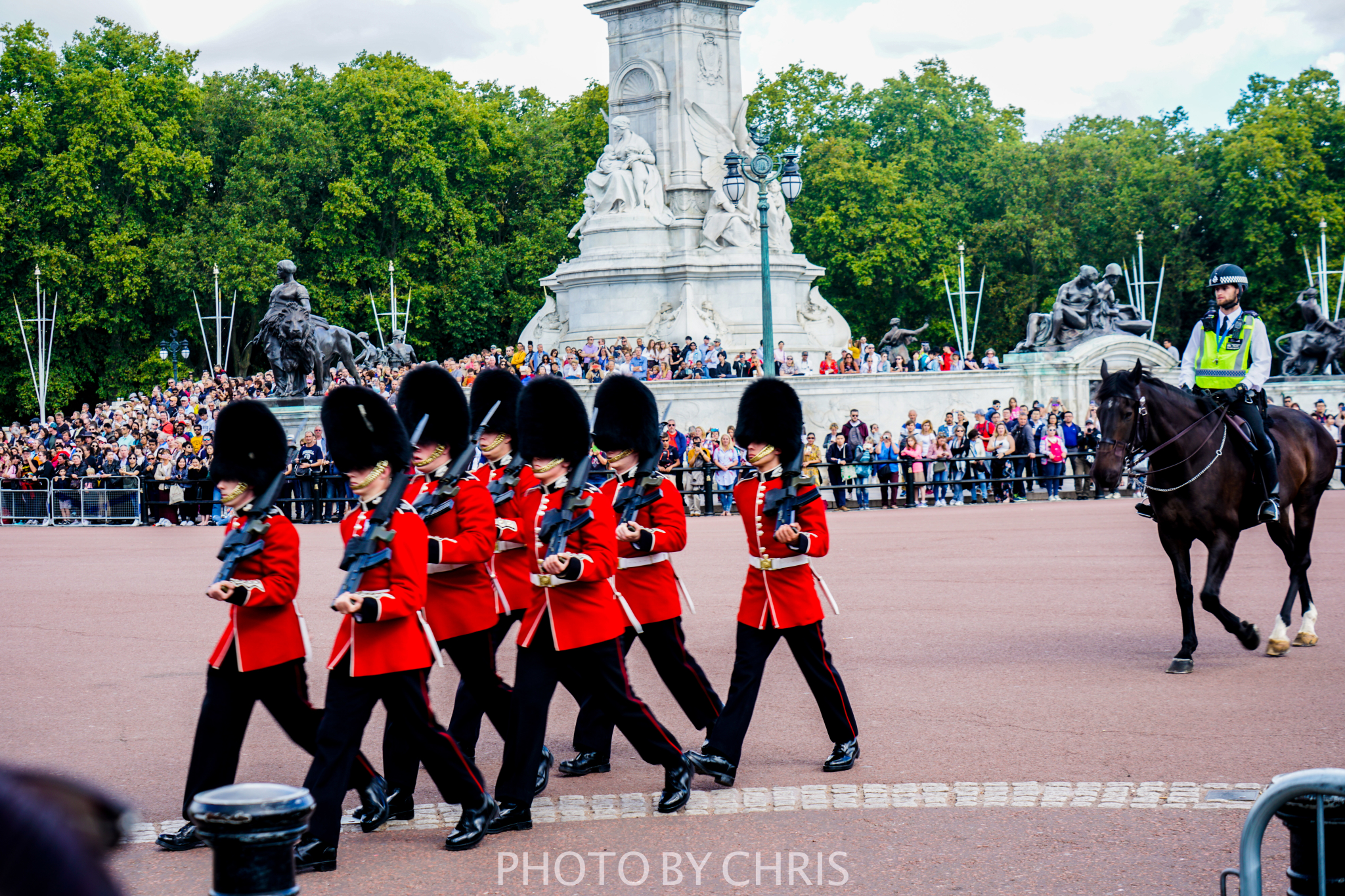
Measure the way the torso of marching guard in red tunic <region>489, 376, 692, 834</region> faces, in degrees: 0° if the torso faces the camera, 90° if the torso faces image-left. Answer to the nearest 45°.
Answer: approximately 45°

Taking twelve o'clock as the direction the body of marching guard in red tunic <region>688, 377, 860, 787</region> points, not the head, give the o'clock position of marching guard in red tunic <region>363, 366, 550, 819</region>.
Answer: marching guard in red tunic <region>363, 366, 550, 819</region> is roughly at 1 o'clock from marching guard in red tunic <region>688, 377, 860, 787</region>.

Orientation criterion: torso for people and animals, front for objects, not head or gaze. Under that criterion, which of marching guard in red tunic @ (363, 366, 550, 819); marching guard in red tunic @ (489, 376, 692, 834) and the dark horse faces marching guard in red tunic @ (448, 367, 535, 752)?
the dark horse

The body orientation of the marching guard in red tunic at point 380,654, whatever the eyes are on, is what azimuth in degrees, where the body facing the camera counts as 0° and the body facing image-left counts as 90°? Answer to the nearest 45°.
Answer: approximately 45°

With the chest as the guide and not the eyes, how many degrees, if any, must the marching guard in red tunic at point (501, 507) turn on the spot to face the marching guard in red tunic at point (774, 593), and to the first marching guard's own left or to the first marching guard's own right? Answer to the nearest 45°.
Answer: approximately 90° to the first marching guard's own left

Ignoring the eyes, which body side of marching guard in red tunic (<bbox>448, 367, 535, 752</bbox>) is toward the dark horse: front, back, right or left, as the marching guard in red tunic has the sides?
back

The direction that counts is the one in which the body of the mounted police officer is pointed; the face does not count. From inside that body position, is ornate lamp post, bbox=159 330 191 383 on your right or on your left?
on your right

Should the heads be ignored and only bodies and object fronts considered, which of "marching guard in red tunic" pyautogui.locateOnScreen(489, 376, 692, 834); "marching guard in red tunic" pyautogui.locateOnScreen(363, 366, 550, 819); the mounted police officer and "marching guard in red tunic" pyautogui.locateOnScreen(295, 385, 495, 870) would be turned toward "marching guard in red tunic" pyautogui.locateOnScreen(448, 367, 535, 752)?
the mounted police officer

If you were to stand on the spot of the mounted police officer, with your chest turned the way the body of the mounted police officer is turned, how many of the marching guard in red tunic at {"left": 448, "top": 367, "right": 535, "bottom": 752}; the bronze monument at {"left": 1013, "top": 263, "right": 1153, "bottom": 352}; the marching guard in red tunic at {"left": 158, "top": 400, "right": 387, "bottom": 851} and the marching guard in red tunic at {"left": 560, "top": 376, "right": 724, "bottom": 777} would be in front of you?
3

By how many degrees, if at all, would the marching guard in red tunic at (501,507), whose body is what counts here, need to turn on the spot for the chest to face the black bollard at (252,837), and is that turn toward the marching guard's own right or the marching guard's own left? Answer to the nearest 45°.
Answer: approximately 45° to the marching guard's own left
